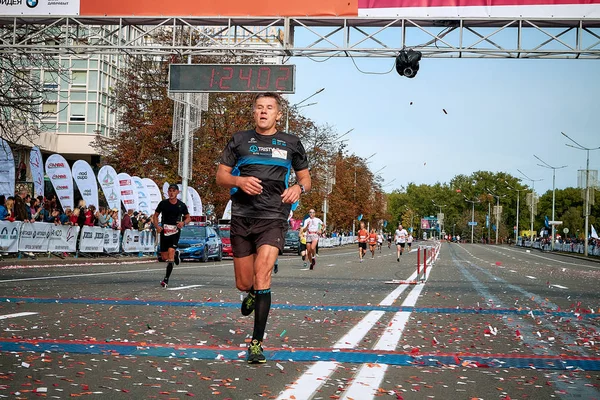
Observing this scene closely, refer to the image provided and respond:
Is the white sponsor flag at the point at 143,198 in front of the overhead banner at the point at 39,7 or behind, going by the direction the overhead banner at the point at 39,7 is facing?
behind

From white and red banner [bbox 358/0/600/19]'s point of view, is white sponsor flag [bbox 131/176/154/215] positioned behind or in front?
behind

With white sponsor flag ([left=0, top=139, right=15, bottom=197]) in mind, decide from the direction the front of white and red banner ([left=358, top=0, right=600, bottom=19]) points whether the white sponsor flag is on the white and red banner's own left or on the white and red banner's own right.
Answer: on the white and red banner's own right

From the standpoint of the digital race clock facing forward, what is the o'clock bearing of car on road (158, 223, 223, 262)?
The car on road is roughly at 6 o'clock from the digital race clock.

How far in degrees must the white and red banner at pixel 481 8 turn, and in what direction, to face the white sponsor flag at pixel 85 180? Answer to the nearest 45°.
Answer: approximately 135° to its right

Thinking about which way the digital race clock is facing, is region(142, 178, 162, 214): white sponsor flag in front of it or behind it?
behind

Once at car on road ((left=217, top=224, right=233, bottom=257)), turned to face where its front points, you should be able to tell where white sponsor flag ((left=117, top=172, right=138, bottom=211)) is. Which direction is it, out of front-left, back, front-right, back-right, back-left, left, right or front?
front-right

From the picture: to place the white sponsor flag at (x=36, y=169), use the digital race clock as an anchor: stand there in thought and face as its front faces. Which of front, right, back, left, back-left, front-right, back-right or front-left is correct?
back-right
